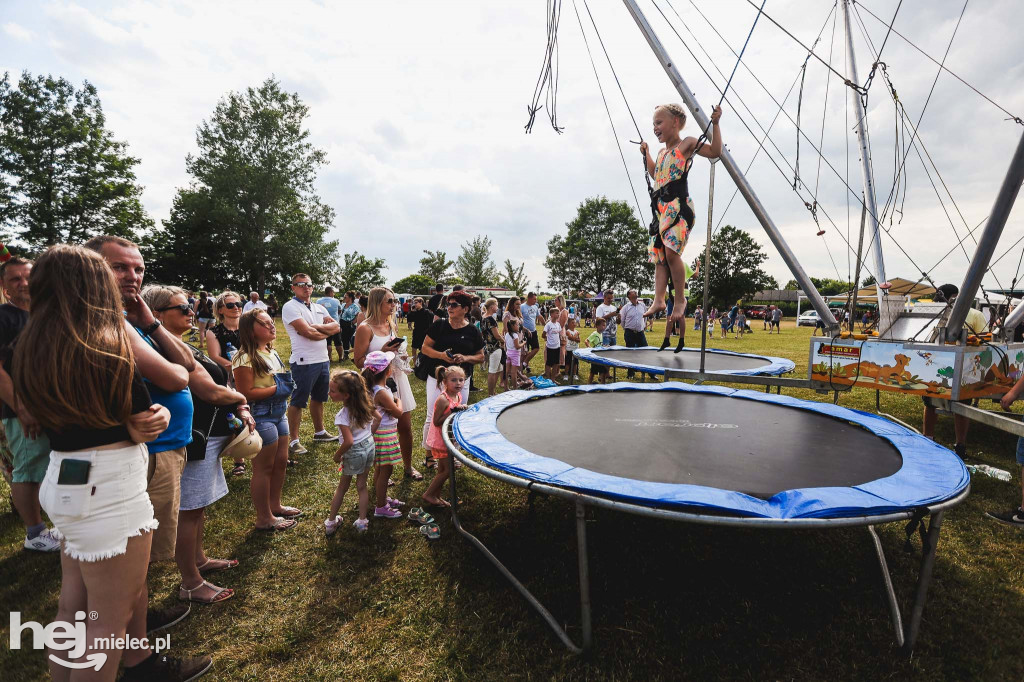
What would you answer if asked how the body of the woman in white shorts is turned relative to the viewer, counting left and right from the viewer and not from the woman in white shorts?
facing away from the viewer and to the right of the viewer

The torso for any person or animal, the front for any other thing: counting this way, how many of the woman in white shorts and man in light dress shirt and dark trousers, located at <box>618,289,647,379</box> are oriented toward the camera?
1

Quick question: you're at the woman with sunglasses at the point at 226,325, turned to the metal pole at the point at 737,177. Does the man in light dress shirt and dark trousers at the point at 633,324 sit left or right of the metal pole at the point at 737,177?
left

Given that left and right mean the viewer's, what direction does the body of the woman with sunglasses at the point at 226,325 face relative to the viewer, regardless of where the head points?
facing the viewer and to the right of the viewer

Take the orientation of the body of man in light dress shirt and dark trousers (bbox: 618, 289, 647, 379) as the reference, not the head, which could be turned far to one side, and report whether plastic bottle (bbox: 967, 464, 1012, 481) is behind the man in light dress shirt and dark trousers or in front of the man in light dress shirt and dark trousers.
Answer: in front

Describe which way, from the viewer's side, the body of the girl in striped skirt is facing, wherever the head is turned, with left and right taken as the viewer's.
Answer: facing to the right of the viewer

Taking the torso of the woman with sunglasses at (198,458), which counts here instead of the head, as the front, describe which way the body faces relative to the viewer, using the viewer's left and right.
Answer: facing to the right of the viewer

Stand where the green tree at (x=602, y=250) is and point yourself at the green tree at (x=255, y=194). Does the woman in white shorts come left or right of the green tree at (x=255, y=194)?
left

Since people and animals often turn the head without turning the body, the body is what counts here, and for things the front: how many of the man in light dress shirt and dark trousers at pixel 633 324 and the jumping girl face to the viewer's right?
0

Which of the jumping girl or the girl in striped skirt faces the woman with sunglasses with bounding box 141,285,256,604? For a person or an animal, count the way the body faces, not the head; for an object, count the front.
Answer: the jumping girl

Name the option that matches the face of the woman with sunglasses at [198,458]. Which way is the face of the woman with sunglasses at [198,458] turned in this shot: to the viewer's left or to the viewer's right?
to the viewer's right

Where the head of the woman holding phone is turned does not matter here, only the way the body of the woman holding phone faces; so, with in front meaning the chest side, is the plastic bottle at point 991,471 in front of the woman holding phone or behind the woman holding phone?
in front

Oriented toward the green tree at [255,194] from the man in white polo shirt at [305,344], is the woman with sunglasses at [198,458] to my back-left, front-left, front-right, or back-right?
back-left

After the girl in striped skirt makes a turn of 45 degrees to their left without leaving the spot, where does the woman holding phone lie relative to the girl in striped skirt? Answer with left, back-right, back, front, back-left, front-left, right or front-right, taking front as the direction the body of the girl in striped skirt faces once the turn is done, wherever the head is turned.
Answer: front-left
